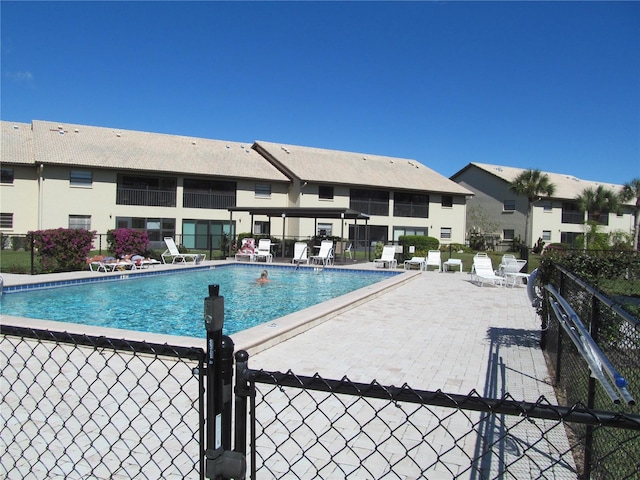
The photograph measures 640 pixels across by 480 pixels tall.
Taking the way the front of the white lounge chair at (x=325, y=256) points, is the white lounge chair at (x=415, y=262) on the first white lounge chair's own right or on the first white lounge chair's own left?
on the first white lounge chair's own left

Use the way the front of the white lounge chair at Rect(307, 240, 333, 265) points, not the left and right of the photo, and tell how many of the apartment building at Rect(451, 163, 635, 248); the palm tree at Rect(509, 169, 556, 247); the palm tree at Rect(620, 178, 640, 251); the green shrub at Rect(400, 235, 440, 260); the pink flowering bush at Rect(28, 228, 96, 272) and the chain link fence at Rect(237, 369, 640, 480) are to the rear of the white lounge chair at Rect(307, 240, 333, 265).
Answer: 4

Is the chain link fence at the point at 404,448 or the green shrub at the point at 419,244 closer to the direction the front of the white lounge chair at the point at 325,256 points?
the chain link fence

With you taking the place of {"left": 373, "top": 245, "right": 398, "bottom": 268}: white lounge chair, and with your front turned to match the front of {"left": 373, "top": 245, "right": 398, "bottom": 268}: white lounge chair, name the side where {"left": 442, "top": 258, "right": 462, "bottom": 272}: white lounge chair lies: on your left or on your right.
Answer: on your left

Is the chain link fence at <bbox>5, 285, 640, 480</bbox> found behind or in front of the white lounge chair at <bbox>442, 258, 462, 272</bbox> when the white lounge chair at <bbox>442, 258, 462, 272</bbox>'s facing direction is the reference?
in front

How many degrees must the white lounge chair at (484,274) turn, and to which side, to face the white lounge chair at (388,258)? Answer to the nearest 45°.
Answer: approximately 180°

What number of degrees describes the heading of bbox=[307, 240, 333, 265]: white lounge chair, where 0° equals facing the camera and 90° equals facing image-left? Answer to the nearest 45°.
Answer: approximately 45°

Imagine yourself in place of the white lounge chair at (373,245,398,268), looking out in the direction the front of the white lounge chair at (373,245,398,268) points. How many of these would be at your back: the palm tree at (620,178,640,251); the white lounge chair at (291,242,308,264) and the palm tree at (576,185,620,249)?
2

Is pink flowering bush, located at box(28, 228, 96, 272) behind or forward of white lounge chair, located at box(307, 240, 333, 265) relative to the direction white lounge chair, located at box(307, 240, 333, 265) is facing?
forward

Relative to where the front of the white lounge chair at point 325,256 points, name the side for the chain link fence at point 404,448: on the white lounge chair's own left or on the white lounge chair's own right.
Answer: on the white lounge chair's own left

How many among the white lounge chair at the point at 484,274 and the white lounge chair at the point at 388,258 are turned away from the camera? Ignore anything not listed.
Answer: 0

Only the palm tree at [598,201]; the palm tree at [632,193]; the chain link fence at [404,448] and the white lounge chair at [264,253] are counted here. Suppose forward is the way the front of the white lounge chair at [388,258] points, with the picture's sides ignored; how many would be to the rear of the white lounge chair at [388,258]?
2

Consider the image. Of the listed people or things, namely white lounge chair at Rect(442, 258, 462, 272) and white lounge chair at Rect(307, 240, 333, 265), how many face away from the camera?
0

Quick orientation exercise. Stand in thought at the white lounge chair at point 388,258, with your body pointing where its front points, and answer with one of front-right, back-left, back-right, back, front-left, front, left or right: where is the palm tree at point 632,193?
back
